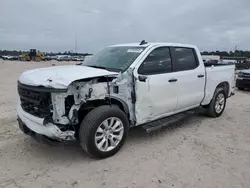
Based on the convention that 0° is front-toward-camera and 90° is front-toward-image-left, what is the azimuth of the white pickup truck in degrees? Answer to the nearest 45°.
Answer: approximately 45°

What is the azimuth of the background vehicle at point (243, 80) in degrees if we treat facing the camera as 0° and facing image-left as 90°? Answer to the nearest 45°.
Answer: approximately 45°

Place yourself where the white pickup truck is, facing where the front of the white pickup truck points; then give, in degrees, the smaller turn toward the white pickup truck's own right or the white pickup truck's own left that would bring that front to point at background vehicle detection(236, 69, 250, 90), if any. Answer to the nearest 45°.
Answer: approximately 180°
